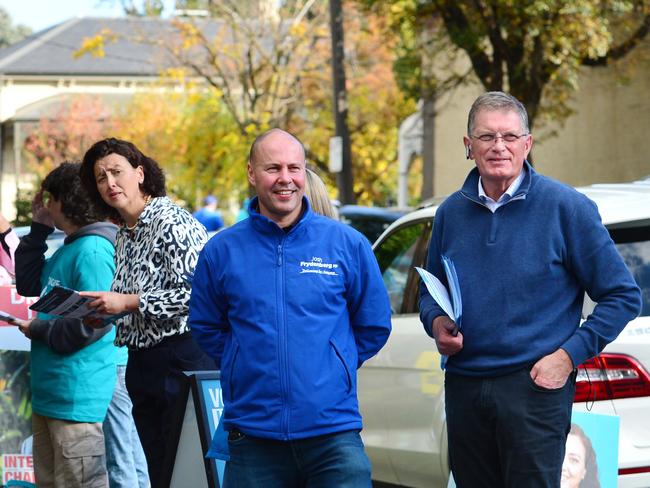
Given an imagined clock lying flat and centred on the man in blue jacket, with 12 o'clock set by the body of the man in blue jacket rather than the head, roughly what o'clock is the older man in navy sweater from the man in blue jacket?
The older man in navy sweater is roughly at 9 o'clock from the man in blue jacket.

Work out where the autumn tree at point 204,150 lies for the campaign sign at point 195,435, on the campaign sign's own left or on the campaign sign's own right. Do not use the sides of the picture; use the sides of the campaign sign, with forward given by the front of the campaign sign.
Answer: on the campaign sign's own left

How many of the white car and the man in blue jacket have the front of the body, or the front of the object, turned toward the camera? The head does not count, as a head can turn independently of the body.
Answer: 1

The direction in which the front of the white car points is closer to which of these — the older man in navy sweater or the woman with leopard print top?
the woman with leopard print top
